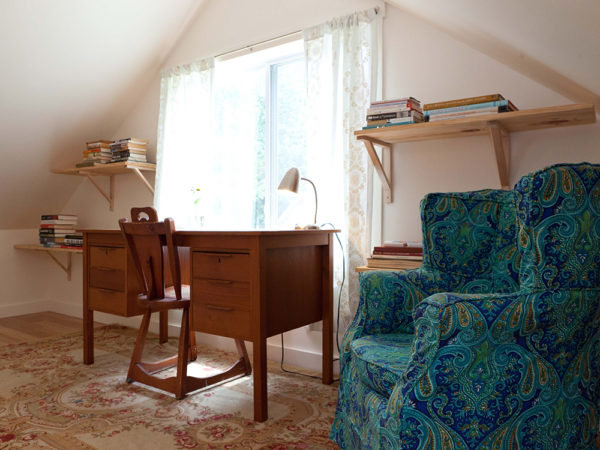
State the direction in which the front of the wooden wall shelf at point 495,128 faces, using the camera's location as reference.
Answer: facing the viewer and to the left of the viewer

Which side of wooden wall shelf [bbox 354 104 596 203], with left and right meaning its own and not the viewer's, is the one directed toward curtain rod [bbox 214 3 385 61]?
right

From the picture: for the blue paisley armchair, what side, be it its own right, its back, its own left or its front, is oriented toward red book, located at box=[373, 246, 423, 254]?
right

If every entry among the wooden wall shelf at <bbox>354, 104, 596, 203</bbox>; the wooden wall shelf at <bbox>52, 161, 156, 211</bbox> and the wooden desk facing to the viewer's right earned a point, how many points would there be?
0

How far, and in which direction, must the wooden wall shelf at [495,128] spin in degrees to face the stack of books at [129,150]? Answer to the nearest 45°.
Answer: approximately 45° to its right

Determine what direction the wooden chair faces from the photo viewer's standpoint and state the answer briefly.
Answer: facing away from the viewer and to the right of the viewer

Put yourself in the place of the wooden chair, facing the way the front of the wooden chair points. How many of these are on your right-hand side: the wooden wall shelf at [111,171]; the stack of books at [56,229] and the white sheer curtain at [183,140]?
0

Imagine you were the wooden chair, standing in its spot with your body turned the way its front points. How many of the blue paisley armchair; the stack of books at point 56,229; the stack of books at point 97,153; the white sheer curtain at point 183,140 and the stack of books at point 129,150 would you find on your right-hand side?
1

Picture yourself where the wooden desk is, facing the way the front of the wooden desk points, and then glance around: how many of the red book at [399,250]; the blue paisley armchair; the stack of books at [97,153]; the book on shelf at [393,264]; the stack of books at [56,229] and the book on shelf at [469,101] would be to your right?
2

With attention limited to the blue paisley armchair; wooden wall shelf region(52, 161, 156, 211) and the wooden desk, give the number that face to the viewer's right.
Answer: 0

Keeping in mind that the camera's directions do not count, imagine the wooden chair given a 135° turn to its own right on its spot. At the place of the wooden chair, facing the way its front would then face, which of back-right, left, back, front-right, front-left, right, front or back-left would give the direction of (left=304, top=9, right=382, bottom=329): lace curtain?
left

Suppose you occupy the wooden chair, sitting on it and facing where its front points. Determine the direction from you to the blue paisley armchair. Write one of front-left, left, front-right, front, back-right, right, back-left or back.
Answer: right

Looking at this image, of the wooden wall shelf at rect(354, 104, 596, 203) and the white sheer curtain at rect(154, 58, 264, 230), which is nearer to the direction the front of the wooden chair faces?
the white sheer curtain

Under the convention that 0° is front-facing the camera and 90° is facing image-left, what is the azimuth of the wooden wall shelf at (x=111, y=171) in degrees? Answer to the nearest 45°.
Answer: approximately 45°

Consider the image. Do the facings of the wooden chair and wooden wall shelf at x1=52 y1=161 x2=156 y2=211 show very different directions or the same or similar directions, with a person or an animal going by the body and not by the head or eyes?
very different directions
